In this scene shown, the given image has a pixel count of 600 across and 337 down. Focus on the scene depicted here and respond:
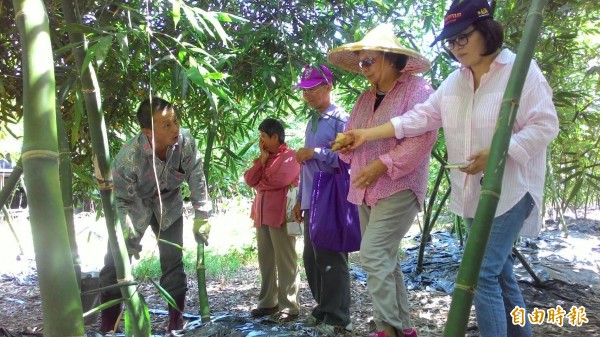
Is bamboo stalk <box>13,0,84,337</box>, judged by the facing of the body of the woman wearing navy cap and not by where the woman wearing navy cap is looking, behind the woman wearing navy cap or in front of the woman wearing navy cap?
in front

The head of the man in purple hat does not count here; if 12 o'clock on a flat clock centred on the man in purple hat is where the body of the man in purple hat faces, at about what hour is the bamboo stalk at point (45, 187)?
The bamboo stalk is roughly at 11 o'clock from the man in purple hat.

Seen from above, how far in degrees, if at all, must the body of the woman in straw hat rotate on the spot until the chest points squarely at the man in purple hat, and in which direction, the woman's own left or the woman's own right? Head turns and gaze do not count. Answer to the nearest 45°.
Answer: approximately 90° to the woman's own right

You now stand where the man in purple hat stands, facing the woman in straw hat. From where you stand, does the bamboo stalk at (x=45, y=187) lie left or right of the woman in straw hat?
right

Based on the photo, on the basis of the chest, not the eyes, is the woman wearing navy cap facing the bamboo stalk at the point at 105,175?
yes

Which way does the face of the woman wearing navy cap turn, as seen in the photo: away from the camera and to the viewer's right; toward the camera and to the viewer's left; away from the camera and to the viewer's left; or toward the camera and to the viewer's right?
toward the camera and to the viewer's left

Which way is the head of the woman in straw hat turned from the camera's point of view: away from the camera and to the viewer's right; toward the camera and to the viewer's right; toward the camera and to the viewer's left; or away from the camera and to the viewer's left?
toward the camera and to the viewer's left
